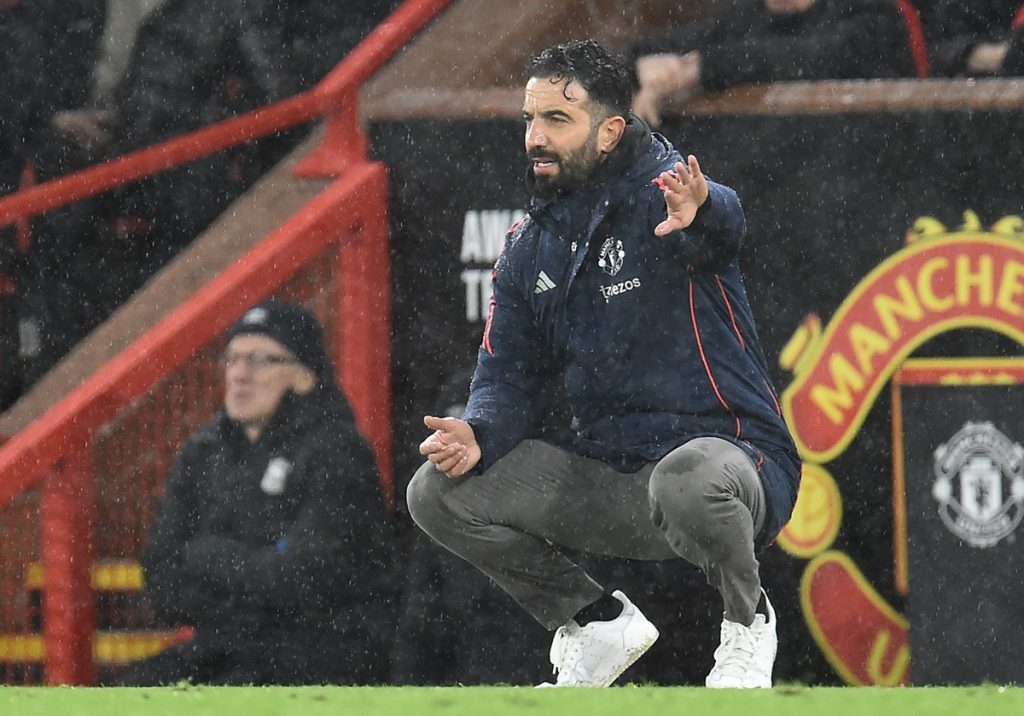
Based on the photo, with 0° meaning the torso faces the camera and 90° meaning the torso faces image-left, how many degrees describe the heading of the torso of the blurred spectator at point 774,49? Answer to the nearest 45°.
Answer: approximately 45°

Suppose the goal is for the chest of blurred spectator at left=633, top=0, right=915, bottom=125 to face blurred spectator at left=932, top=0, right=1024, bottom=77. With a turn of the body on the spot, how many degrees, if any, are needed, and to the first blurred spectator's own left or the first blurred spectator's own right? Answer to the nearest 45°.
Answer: approximately 135° to the first blurred spectator's own left

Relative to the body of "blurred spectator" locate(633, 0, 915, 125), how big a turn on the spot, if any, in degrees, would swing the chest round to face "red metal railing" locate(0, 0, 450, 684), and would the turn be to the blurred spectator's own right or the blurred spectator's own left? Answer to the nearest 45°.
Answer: approximately 45° to the blurred spectator's own right

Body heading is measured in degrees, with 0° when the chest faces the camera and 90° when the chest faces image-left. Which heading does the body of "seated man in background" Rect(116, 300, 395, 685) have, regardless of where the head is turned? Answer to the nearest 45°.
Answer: approximately 45°

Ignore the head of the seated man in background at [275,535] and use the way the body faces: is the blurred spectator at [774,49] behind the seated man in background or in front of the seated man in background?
behind

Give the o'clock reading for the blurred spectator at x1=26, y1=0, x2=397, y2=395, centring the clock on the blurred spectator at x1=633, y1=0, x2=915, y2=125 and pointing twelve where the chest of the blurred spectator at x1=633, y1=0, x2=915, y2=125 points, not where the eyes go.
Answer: the blurred spectator at x1=26, y1=0, x2=397, y2=395 is roughly at 2 o'clock from the blurred spectator at x1=633, y1=0, x2=915, y2=125.

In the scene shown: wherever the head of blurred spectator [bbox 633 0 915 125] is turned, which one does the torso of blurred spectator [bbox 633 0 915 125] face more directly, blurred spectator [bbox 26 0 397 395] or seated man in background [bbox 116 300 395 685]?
the seated man in background

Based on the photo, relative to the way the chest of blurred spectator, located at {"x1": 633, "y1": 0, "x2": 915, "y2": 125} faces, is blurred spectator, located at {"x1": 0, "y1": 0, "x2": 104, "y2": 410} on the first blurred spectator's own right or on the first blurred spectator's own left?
on the first blurred spectator's own right
